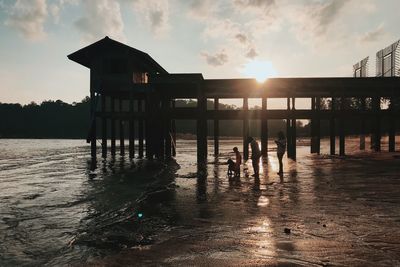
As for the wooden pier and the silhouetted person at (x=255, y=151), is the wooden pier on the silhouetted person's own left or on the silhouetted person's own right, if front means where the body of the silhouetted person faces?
on the silhouetted person's own right

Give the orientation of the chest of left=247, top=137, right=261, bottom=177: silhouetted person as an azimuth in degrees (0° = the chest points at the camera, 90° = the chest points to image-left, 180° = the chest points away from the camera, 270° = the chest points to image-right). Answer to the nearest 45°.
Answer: approximately 90°
